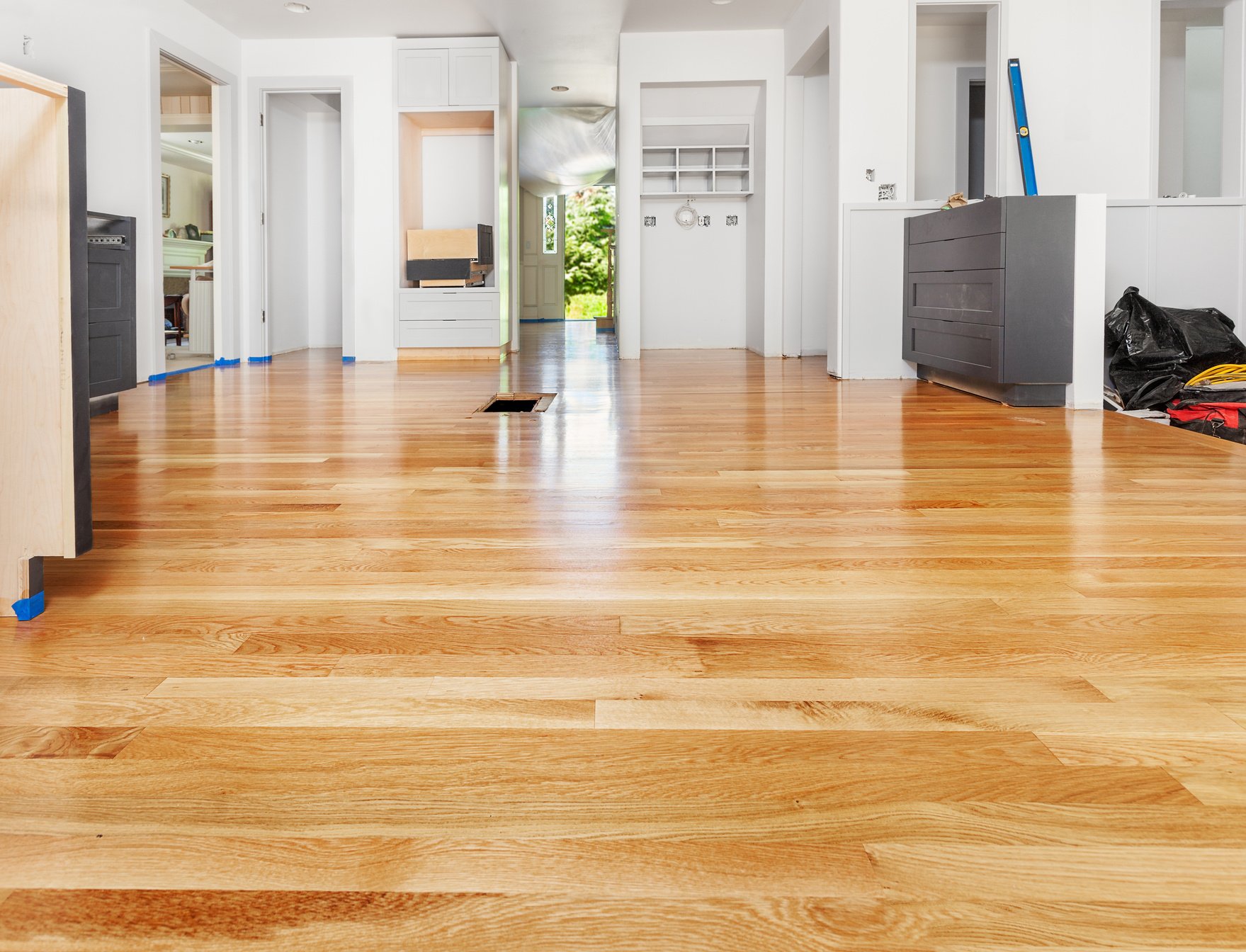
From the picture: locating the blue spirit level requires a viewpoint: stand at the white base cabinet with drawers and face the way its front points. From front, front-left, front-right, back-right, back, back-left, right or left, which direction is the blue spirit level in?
front-left

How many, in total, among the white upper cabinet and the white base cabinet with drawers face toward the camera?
2

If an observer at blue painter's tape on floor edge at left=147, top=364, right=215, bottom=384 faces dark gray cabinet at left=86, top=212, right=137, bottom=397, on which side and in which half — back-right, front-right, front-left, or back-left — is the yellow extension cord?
front-left

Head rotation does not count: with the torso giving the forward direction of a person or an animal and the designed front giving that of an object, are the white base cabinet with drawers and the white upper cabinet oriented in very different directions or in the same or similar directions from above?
same or similar directions

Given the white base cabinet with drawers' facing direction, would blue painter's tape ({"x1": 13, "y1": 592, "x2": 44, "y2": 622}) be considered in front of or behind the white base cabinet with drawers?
in front

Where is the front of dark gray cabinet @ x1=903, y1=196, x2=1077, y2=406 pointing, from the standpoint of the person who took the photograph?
facing the viewer and to the left of the viewer

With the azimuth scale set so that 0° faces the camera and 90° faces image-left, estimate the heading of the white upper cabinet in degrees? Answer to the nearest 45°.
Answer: approximately 0°

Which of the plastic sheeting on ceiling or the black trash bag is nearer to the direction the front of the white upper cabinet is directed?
the black trash bag

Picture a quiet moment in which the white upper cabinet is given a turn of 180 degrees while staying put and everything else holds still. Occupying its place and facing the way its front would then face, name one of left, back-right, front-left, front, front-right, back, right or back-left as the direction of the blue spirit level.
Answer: back-right

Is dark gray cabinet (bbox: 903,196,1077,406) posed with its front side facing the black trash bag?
no

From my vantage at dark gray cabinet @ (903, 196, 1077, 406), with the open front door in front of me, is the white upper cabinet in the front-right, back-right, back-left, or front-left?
front-left

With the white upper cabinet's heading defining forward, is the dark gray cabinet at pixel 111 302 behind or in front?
in front

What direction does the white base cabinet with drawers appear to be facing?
toward the camera
